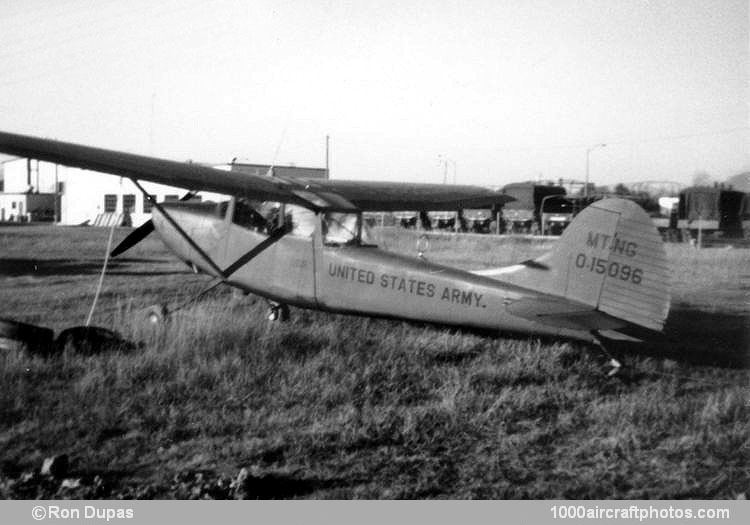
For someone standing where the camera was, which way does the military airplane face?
facing away from the viewer and to the left of the viewer

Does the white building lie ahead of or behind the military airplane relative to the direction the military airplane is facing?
ahead
